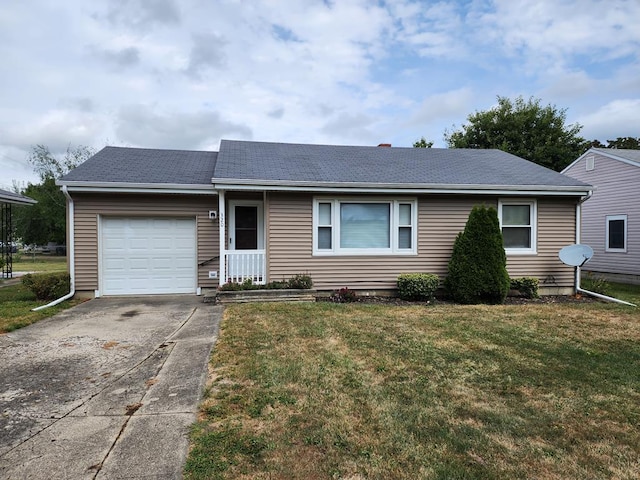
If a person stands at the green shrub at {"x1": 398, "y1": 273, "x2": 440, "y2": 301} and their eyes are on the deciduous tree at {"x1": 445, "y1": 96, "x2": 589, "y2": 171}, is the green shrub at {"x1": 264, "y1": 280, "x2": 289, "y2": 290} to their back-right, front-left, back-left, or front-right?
back-left

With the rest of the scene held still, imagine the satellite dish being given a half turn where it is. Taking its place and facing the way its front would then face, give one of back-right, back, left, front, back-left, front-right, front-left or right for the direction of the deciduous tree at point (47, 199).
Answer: front-left

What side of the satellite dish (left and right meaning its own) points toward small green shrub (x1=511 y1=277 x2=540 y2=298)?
right

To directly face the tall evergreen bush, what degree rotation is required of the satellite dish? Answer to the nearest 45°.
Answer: approximately 90° to its right

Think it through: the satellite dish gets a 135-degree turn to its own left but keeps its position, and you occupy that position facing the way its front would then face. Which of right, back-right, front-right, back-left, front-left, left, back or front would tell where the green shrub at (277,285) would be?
back-left

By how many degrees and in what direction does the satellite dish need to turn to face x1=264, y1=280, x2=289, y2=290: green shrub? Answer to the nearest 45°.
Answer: approximately 90° to its right

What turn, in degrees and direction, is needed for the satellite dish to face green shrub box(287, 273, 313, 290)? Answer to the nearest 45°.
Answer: approximately 90° to its right

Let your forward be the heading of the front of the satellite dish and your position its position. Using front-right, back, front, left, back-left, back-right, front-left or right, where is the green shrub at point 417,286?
right

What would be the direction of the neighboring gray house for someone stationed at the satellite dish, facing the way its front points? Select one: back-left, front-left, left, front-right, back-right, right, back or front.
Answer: back-left
